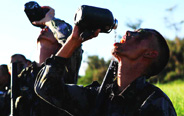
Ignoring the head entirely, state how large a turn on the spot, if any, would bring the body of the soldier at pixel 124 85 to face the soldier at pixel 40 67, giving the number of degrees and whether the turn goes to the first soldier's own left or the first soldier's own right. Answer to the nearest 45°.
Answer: approximately 45° to the first soldier's own right

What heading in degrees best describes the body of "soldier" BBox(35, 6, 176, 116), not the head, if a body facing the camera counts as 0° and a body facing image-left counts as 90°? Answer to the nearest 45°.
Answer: approximately 90°

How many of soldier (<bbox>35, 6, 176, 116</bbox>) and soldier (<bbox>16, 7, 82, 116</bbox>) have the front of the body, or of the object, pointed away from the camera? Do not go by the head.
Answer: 0
